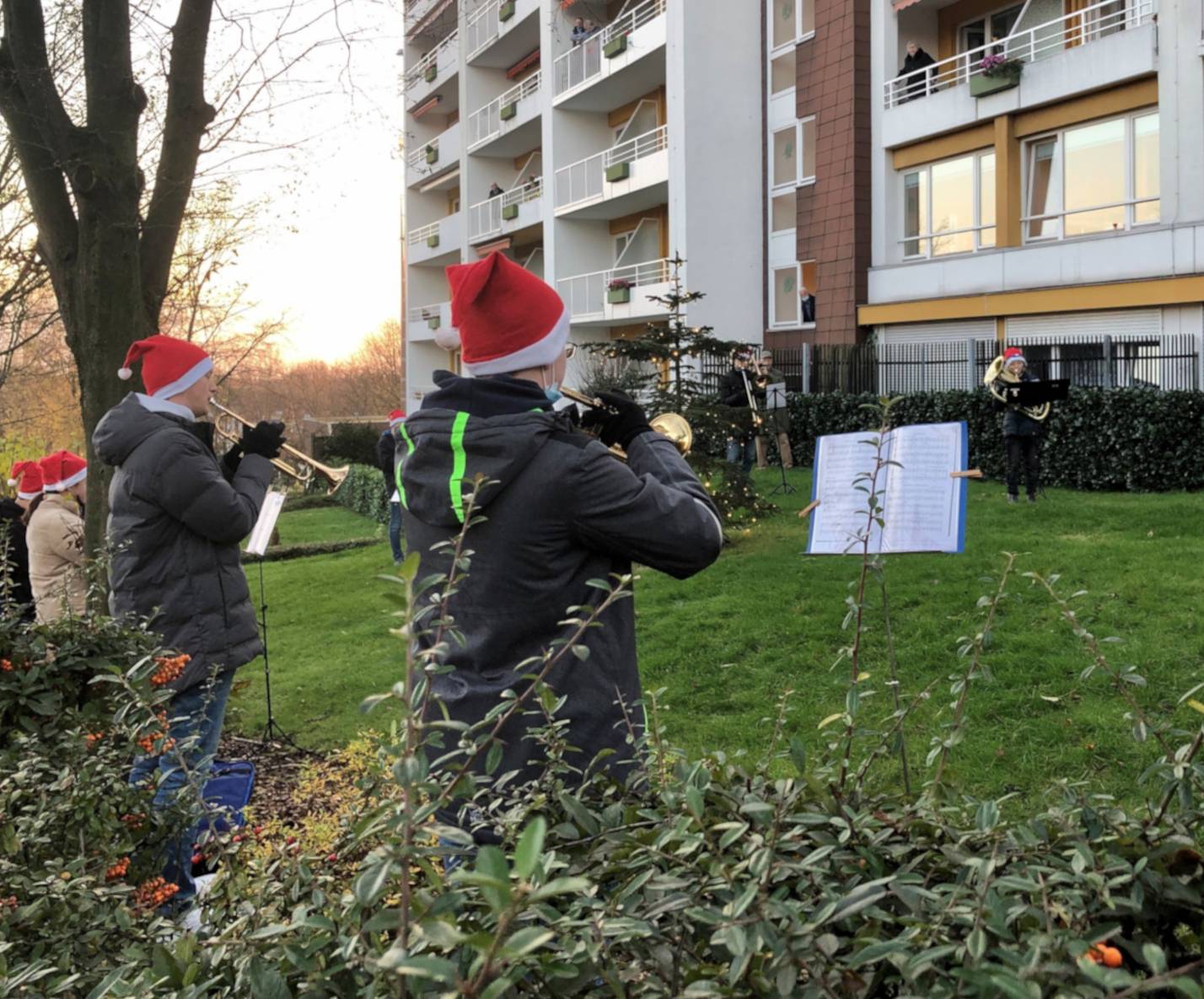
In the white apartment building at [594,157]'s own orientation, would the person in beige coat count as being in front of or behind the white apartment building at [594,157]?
in front

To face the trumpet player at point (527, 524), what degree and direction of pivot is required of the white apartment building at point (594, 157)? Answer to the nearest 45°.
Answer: approximately 45° to its left

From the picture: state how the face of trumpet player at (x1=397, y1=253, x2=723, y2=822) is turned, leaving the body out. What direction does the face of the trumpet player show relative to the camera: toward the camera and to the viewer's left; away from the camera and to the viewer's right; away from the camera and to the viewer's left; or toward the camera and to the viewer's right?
away from the camera and to the viewer's right

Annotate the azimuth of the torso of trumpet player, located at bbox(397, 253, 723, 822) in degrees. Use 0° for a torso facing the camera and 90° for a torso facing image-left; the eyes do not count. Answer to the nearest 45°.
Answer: approximately 225°

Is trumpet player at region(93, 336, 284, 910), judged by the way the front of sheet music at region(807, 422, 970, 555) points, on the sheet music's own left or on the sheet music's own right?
on the sheet music's own right

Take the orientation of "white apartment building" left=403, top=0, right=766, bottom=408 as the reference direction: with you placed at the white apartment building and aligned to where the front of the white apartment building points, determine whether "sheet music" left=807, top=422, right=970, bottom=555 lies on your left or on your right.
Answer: on your left

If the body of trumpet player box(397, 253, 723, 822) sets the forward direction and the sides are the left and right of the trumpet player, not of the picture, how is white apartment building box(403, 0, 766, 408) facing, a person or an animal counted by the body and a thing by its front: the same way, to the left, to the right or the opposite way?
the opposite way

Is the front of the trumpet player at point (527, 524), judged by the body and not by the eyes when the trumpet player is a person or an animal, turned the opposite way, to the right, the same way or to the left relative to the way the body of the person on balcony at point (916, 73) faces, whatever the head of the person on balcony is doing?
the opposite way
